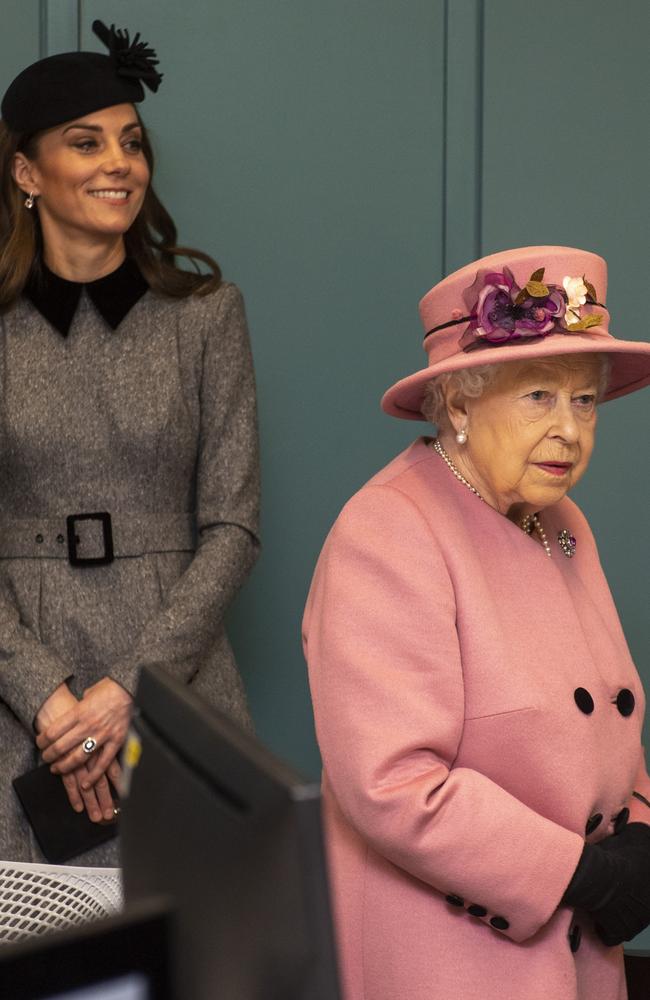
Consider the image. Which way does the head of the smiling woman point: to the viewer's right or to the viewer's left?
to the viewer's right

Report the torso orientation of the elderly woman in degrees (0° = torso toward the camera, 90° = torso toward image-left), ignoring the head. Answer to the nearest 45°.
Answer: approximately 315°

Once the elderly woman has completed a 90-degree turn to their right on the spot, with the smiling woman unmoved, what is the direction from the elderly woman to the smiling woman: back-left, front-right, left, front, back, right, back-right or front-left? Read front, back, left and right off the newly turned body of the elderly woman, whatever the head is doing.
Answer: right

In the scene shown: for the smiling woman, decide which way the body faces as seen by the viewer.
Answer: toward the camera
